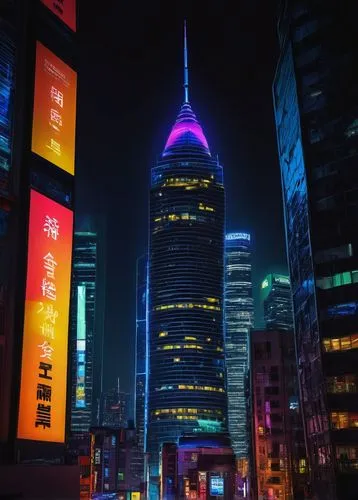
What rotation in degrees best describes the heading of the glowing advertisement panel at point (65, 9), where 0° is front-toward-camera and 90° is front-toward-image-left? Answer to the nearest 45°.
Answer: approximately 315°

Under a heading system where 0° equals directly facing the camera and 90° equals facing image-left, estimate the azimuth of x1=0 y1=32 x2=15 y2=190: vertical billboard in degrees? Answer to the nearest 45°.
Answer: approximately 315°

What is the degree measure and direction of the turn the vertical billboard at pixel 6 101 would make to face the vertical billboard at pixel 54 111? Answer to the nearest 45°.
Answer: approximately 90° to its left
